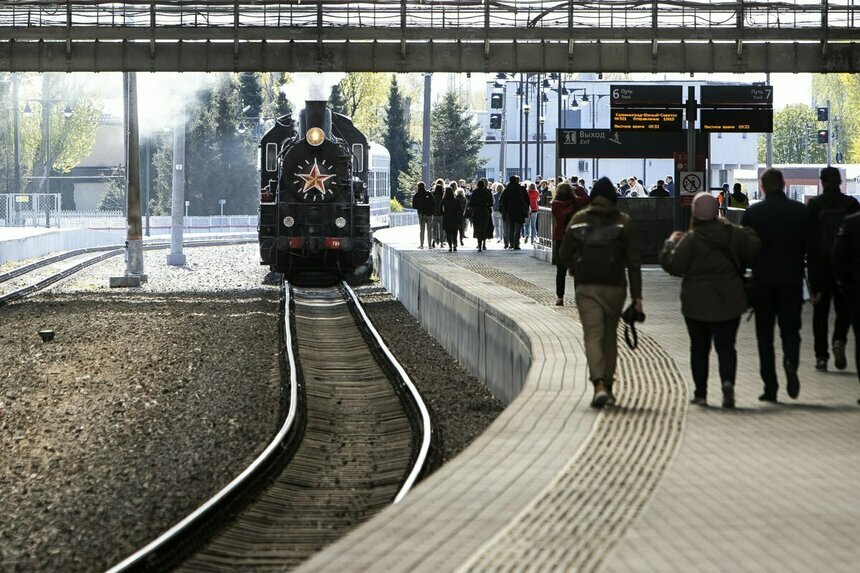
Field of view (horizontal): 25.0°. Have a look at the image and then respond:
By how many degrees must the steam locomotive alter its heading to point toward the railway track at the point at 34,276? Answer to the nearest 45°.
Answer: approximately 135° to its right

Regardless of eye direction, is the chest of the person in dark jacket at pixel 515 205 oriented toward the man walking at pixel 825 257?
no

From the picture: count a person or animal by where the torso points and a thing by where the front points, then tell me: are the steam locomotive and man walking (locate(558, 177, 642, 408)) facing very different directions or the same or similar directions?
very different directions

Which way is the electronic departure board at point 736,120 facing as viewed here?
toward the camera

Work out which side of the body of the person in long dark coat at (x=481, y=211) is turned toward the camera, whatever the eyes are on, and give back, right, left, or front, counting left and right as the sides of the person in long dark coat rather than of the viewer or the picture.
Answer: back

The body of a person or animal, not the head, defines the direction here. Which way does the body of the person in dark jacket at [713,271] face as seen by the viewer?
away from the camera

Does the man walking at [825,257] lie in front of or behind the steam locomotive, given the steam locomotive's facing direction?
in front

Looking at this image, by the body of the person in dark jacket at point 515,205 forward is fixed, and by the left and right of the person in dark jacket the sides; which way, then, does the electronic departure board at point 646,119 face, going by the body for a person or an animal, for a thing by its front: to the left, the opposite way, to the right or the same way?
the opposite way

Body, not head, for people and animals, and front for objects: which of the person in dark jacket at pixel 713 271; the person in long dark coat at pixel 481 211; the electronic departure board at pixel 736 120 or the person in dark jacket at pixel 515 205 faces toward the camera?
the electronic departure board

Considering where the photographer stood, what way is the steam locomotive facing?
facing the viewer

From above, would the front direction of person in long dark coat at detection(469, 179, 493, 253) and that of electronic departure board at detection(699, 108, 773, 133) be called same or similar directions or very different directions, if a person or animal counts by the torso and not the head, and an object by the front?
very different directions

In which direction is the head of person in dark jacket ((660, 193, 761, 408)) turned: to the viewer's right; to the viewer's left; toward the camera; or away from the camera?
away from the camera

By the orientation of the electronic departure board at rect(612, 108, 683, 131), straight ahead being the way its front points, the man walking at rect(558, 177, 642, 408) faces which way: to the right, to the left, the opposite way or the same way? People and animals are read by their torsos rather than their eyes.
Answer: the opposite way

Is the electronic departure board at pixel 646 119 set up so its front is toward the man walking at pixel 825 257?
yes

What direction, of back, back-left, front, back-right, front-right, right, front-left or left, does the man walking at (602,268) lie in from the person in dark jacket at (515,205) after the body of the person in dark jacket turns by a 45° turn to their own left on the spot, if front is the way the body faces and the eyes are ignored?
back-left

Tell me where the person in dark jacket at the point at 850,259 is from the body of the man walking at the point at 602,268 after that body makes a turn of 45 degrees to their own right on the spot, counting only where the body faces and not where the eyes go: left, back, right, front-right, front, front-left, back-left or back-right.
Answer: front-right

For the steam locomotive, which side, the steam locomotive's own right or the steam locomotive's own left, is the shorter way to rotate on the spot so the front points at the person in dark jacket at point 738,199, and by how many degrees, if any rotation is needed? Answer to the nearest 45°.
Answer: approximately 45° to the steam locomotive's own left

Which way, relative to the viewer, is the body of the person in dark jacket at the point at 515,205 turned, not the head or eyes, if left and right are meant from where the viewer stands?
facing away from the viewer

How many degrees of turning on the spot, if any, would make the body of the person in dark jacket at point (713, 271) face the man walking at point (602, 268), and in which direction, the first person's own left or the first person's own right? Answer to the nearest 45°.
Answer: approximately 90° to the first person's own left

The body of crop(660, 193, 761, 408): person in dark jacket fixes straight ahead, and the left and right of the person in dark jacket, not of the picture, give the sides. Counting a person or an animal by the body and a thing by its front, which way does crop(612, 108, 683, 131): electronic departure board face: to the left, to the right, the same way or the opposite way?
the opposite way

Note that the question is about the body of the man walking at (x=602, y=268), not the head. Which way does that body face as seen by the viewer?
away from the camera

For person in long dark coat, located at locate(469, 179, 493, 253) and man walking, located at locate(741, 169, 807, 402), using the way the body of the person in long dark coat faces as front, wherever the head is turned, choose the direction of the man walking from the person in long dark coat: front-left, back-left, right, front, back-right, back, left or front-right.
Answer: back
